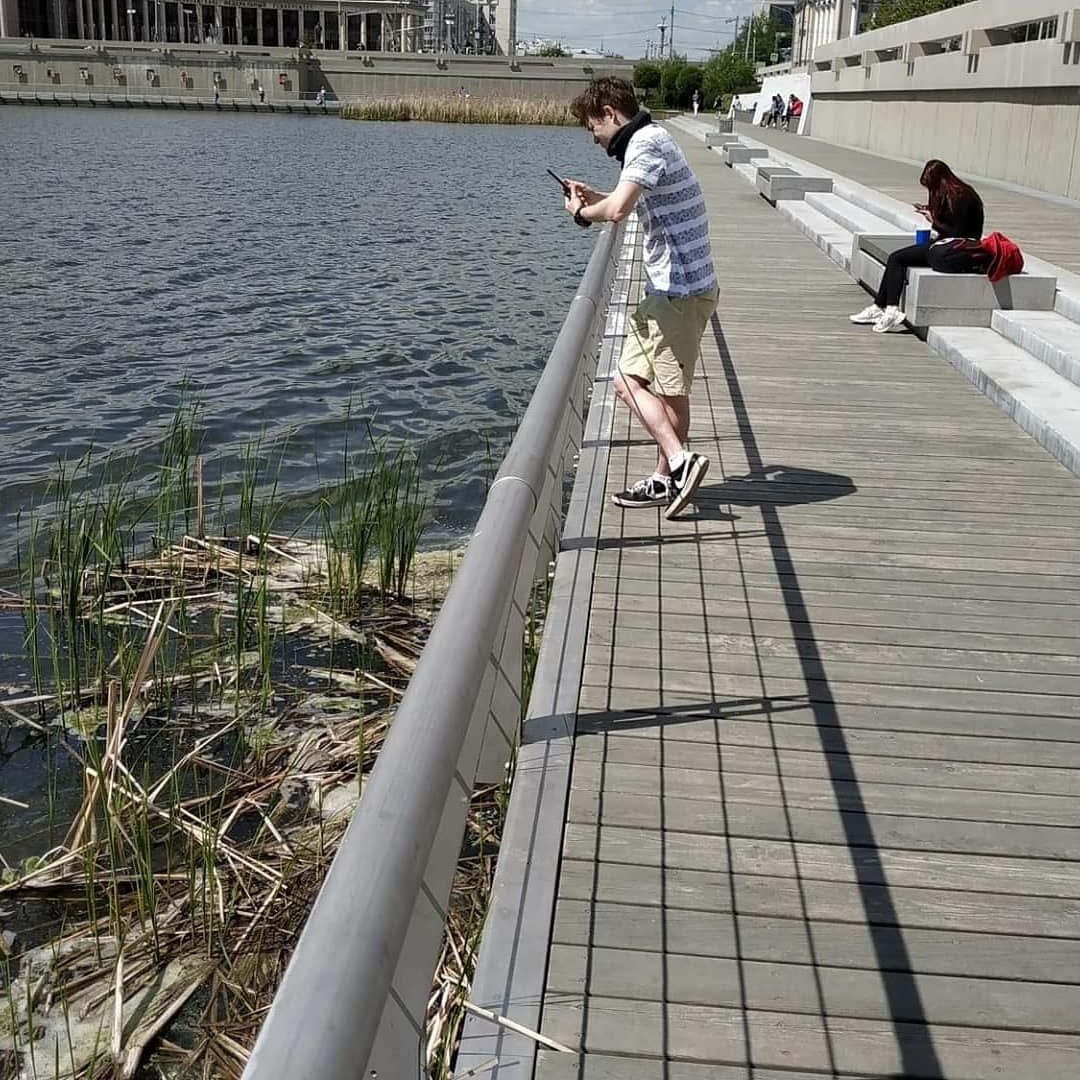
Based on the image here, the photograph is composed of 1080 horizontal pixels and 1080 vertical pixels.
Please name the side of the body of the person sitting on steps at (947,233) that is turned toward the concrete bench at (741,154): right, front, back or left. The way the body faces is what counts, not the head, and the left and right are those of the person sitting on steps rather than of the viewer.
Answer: right

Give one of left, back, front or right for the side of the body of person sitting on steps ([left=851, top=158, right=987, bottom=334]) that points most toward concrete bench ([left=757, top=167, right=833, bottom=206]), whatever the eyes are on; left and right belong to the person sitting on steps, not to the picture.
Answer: right

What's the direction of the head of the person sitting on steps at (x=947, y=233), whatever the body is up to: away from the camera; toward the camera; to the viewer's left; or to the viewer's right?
to the viewer's left

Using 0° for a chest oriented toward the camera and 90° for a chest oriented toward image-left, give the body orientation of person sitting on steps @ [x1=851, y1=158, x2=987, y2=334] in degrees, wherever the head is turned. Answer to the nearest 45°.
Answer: approximately 90°
